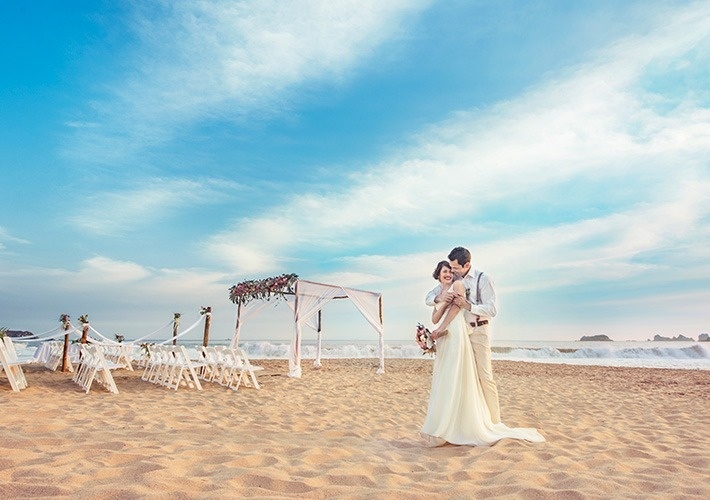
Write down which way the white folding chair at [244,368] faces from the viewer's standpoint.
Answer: facing away from the viewer and to the right of the viewer

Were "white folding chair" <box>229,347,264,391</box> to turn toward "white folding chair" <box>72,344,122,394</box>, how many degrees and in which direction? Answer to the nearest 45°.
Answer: approximately 135° to its left

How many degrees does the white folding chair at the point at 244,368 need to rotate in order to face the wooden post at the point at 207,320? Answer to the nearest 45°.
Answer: approximately 45° to its left

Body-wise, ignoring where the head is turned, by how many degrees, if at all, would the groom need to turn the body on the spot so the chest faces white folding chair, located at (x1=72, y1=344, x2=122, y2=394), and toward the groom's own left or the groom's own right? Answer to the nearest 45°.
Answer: approximately 90° to the groom's own right

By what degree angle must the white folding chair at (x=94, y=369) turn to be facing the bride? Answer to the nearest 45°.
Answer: approximately 90° to its right

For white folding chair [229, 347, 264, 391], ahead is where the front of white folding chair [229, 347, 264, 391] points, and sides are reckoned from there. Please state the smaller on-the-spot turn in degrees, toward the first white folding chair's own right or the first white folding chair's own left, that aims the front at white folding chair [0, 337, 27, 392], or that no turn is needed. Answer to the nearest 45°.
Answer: approximately 135° to the first white folding chair's own left

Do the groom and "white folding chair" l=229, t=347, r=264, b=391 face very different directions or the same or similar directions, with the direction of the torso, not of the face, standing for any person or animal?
very different directions

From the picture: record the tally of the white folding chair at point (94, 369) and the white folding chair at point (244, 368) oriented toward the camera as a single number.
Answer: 0

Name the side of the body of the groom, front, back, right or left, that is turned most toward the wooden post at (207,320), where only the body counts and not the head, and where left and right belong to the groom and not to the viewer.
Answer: right

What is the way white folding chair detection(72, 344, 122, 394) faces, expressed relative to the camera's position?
facing away from the viewer and to the right of the viewer

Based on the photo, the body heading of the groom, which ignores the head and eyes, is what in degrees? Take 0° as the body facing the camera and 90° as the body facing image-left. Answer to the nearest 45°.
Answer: approximately 45°
